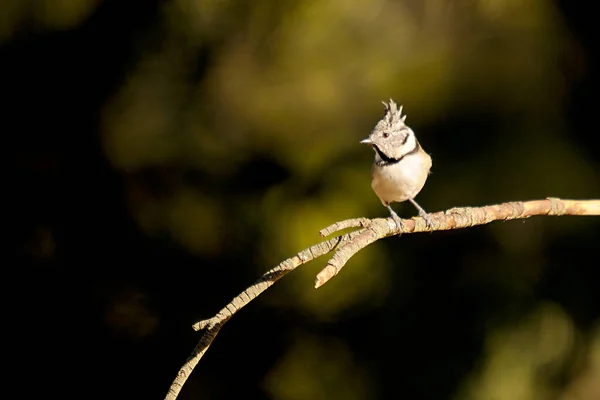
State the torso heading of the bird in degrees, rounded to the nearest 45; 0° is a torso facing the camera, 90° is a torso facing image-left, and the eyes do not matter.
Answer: approximately 45°
